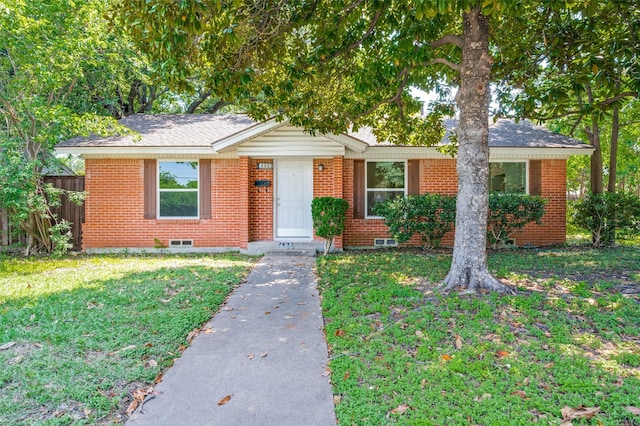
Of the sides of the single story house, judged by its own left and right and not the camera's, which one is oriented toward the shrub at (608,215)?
left

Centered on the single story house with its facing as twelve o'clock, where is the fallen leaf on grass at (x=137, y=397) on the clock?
The fallen leaf on grass is roughly at 12 o'clock from the single story house.

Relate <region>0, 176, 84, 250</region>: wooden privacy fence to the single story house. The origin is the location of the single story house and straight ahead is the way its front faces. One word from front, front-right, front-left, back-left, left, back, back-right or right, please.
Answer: right

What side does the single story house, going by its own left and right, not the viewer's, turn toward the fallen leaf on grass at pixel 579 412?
front

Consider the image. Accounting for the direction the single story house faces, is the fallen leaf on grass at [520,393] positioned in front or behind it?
in front

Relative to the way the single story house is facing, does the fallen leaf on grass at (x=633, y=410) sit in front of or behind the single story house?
in front

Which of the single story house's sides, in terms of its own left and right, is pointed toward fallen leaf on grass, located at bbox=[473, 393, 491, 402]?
front

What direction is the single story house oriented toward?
toward the camera
